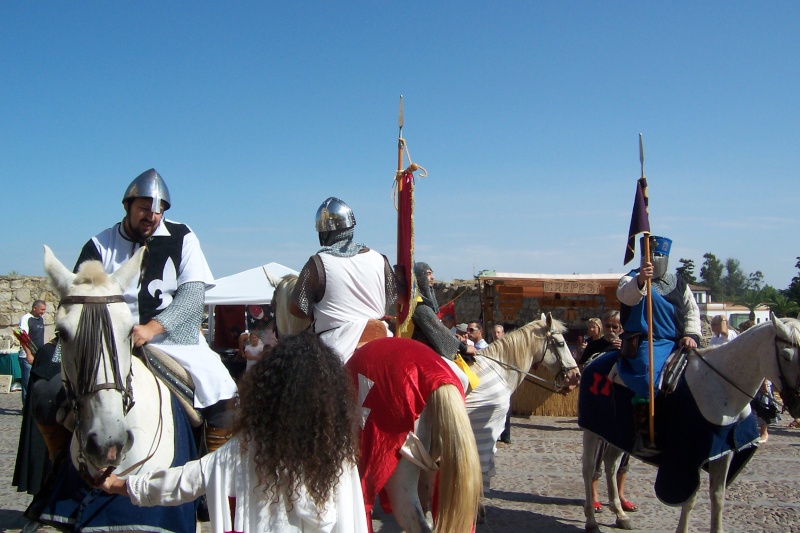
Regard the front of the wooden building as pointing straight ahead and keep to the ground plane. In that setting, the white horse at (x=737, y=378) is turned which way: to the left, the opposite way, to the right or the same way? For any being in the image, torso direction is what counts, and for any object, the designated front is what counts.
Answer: to the left

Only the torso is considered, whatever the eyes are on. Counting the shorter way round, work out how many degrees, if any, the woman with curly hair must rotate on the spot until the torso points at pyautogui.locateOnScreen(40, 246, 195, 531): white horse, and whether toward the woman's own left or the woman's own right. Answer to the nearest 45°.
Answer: approximately 45° to the woman's own left

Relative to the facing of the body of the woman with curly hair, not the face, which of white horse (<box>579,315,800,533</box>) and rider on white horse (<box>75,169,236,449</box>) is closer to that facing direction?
the rider on white horse

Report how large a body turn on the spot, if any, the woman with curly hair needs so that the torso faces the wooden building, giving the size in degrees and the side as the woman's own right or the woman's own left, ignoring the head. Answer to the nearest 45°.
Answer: approximately 45° to the woman's own right

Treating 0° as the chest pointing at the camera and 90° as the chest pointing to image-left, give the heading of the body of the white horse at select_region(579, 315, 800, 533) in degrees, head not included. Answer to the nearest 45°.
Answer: approximately 270°

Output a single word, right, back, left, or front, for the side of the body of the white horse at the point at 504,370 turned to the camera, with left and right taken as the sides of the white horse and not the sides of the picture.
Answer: right

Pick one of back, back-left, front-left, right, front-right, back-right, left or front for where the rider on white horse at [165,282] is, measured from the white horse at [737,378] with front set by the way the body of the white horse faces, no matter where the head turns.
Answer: back-right

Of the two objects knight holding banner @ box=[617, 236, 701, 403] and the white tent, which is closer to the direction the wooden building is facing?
the knight holding banner

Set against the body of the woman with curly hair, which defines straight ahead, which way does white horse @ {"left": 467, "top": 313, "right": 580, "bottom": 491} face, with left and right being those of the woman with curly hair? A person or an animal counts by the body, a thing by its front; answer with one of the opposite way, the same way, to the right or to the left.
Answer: to the right

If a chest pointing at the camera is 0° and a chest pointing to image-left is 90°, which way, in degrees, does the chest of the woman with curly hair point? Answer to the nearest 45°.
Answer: approximately 180°

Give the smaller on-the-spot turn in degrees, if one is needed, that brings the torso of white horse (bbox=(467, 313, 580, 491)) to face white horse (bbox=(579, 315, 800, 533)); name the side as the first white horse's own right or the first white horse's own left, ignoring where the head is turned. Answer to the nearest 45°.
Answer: approximately 45° to the first white horse's own right

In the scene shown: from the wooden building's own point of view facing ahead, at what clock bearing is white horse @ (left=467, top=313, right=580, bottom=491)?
The white horse is roughly at 12 o'clock from the wooden building.

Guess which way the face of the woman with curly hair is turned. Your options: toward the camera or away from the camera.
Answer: away from the camera

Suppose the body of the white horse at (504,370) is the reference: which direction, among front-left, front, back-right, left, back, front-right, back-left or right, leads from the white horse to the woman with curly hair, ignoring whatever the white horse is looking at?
right
